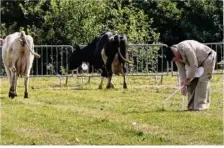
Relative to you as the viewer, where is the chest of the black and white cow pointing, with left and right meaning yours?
facing away from the viewer and to the left of the viewer

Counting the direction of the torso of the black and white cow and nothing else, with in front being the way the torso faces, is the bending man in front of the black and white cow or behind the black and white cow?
behind
